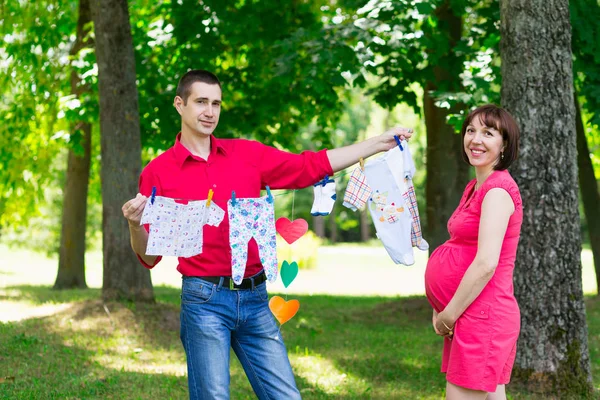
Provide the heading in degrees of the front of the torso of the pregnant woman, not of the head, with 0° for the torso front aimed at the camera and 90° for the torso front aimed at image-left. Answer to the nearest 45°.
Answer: approximately 90°

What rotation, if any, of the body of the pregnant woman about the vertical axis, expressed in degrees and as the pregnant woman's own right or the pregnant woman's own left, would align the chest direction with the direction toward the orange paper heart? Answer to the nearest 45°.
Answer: approximately 45° to the pregnant woman's own right

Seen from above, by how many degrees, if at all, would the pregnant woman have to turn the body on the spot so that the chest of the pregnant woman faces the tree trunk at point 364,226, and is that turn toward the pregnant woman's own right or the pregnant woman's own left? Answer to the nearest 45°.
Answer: approximately 90° to the pregnant woman's own right

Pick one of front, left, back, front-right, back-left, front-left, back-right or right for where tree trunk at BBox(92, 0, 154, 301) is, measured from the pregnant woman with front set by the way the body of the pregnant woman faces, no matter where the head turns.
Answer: front-right

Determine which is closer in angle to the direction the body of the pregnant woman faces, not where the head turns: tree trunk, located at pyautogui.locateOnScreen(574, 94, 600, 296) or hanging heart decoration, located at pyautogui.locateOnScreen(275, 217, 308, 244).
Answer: the hanging heart decoration

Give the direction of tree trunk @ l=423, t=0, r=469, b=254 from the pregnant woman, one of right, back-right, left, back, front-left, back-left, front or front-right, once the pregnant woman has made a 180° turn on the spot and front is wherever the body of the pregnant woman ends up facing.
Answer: left

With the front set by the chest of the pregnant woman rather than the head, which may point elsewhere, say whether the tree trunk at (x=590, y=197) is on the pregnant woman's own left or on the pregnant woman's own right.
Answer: on the pregnant woman's own right

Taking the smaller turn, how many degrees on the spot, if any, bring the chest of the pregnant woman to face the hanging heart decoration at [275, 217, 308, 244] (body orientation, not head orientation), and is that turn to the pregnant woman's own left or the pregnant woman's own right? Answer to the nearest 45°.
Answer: approximately 45° to the pregnant woman's own right

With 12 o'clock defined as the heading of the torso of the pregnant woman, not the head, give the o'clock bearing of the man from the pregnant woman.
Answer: The man is roughly at 12 o'clock from the pregnant woman.
